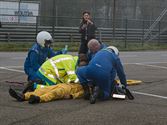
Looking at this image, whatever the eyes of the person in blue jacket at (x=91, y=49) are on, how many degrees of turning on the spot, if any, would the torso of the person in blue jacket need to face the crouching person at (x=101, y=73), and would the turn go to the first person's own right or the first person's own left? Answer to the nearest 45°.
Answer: approximately 45° to the first person's own left

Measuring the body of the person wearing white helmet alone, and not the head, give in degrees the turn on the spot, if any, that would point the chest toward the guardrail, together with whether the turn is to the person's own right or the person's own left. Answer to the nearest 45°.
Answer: approximately 90° to the person's own left

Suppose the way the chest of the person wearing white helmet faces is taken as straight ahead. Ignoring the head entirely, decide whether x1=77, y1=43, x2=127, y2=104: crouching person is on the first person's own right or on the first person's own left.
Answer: on the first person's own right

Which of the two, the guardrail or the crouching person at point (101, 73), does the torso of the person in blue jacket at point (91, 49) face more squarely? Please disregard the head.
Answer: the crouching person

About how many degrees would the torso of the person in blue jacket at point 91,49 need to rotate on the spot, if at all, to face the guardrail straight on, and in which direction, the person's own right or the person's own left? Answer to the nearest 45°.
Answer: approximately 135° to the person's own right

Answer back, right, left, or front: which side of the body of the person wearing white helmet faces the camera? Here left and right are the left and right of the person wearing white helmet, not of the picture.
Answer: right

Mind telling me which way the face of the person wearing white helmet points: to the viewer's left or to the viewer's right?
to the viewer's right
